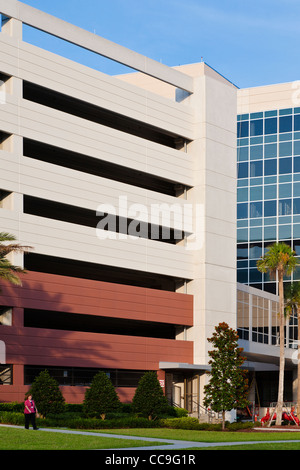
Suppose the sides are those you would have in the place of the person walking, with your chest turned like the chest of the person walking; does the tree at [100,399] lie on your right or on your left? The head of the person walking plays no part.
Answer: on your left

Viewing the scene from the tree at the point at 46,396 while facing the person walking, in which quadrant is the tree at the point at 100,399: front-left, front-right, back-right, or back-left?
back-left

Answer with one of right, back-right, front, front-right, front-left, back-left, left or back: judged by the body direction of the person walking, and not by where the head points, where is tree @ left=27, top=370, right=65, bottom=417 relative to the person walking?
back-left
